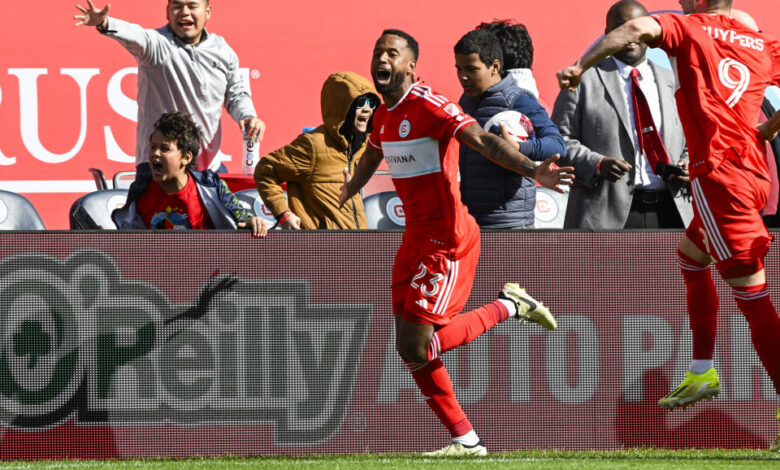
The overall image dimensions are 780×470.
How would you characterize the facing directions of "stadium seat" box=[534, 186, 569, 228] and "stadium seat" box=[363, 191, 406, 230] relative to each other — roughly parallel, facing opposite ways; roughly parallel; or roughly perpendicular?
roughly parallel

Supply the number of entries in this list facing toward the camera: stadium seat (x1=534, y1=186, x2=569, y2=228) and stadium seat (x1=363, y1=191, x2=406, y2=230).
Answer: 2

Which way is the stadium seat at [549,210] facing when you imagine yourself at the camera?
facing the viewer

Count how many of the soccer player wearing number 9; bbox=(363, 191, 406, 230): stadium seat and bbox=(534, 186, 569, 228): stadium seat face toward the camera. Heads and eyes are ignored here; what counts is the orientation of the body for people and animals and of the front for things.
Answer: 2

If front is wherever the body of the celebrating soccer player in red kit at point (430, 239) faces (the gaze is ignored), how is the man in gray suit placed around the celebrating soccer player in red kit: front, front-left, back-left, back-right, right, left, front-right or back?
back

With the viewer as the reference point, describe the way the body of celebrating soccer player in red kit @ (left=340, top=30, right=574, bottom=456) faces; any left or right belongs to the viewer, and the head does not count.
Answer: facing the viewer and to the left of the viewer

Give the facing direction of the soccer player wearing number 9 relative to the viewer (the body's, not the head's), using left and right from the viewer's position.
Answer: facing away from the viewer and to the left of the viewer

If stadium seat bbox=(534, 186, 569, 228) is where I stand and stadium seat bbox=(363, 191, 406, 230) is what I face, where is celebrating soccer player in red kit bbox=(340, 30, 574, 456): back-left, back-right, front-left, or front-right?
front-left

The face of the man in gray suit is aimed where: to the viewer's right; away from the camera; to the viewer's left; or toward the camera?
toward the camera

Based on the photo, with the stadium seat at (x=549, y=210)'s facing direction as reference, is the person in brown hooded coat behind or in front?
in front

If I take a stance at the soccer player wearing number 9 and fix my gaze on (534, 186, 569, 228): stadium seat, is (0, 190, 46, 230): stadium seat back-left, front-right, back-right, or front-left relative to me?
front-left

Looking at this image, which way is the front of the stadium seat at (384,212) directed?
toward the camera

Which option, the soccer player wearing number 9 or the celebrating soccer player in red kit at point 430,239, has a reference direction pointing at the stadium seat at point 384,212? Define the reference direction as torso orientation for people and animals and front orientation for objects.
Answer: the soccer player wearing number 9

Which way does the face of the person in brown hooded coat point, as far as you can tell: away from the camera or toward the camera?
toward the camera

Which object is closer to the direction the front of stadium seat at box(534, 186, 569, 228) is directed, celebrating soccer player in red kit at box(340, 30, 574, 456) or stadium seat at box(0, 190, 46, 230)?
the celebrating soccer player in red kit

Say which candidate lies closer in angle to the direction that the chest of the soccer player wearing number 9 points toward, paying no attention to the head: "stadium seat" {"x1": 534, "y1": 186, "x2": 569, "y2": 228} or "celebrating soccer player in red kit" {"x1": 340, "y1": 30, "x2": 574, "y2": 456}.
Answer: the stadium seat

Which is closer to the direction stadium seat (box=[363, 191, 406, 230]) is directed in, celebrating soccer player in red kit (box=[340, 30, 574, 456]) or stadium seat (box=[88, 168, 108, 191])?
the celebrating soccer player in red kit

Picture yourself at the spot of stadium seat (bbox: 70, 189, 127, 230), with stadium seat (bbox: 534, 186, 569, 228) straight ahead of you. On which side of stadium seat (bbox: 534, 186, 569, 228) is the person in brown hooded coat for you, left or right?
right
